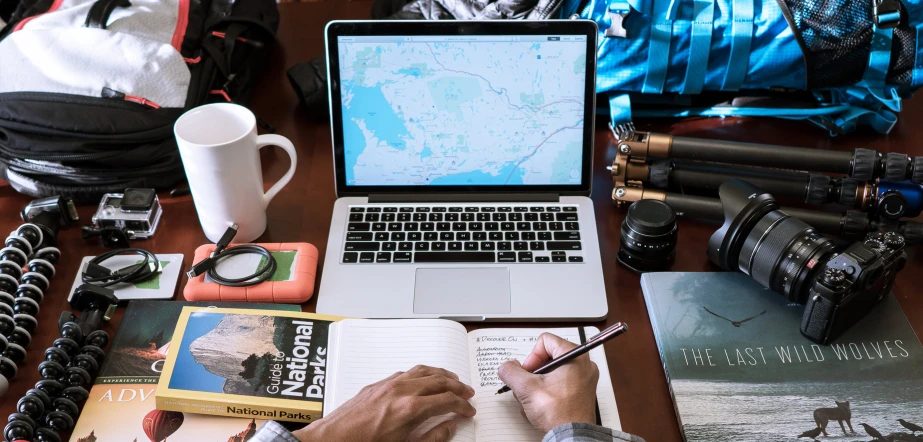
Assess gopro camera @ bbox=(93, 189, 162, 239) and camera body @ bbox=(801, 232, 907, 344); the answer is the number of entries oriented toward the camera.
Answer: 1

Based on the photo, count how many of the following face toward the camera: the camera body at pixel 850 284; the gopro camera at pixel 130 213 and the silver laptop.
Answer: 2

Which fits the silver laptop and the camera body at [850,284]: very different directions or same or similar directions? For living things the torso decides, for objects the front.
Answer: very different directions

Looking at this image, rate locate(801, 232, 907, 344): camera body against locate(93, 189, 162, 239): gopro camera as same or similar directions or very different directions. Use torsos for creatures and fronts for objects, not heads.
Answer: very different directions

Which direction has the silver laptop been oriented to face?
toward the camera

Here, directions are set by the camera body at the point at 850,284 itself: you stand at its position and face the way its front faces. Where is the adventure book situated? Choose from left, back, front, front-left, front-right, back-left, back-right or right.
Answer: left

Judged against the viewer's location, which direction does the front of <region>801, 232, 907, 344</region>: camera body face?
facing away from the viewer and to the left of the viewer

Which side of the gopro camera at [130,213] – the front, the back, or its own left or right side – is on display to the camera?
front

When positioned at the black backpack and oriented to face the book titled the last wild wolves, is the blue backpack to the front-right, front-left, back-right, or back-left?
front-left

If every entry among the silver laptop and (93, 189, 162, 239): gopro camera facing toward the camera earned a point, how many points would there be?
2

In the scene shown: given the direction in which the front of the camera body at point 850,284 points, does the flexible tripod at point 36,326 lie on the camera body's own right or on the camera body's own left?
on the camera body's own left

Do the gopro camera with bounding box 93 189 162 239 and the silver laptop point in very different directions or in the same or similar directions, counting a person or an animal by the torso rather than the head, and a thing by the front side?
same or similar directions
